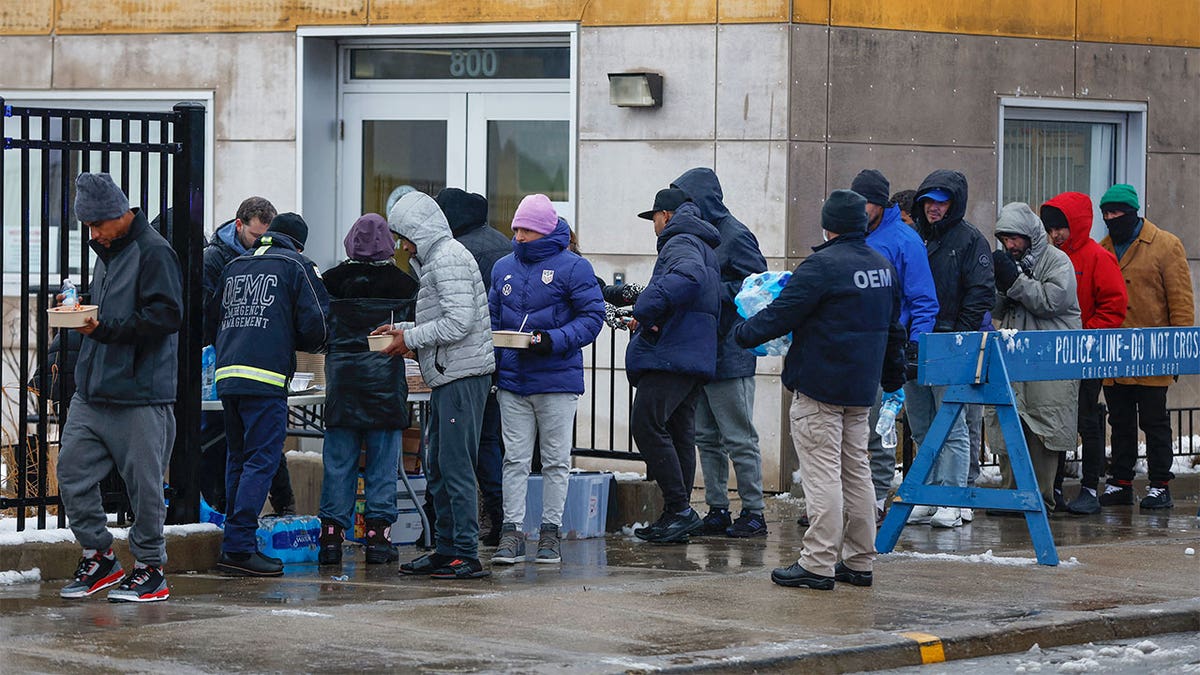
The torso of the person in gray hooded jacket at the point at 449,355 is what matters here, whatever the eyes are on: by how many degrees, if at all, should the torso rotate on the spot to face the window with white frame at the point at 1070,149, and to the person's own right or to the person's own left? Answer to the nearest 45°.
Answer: approximately 135° to the person's own right

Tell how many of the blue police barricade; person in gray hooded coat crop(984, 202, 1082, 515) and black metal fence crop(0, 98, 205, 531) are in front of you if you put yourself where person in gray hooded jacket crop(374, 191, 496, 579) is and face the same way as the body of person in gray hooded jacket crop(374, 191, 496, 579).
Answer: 1

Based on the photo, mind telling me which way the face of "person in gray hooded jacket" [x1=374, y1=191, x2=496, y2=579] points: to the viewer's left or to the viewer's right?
to the viewer's left

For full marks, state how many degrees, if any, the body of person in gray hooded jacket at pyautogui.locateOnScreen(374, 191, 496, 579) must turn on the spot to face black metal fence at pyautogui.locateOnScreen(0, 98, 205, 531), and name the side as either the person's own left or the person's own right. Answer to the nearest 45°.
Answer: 0° — they already face it

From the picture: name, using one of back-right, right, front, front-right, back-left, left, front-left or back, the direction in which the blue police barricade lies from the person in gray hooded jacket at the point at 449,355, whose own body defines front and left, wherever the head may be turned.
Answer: back

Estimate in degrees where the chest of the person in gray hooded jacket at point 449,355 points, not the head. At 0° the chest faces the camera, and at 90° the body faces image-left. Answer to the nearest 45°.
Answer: approximately 90°

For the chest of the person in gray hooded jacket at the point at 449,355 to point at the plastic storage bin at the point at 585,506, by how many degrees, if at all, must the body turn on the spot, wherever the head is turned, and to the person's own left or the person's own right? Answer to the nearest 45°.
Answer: approximately 135° to the person's own right

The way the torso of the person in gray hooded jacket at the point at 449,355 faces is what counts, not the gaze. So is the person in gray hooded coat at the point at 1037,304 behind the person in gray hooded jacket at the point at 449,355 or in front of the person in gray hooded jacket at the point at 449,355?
behind

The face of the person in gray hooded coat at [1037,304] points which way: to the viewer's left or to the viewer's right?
to the viewer's left

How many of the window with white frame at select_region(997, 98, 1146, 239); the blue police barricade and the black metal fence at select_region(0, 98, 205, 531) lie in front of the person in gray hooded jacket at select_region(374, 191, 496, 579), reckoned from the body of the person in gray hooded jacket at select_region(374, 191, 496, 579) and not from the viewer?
1

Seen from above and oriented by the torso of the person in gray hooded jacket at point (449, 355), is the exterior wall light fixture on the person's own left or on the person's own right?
on the person's own right

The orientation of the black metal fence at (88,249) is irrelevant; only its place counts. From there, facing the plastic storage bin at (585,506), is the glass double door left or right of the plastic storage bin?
left

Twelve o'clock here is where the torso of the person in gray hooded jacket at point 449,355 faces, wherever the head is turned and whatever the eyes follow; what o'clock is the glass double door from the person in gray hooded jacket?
The glass double door is roughly at 3 o'clock from the person in gray hooded jacket.
